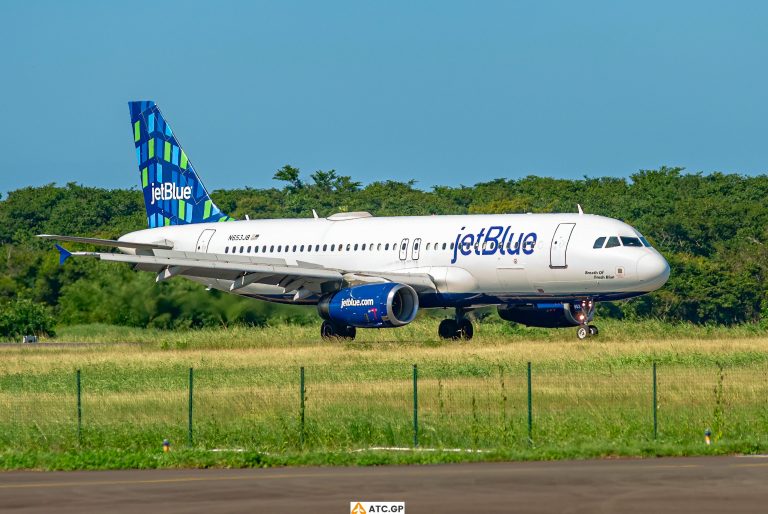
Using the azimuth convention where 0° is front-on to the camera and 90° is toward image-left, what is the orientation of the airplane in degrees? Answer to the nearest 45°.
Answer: approximately 315°

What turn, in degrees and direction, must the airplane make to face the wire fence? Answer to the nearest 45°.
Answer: approximately 45° to its right
